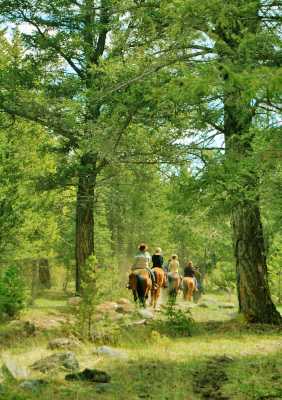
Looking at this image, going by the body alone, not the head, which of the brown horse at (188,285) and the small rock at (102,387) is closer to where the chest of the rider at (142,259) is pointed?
the brown horse

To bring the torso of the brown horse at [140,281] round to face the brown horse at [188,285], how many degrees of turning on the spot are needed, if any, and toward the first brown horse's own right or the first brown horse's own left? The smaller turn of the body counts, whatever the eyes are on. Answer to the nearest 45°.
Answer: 0° — it already faces it

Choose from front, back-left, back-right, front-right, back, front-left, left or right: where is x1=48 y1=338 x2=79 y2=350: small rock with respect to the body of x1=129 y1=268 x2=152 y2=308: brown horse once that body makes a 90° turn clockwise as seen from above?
right

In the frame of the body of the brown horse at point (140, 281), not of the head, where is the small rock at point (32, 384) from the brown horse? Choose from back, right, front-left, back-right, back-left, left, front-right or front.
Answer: back

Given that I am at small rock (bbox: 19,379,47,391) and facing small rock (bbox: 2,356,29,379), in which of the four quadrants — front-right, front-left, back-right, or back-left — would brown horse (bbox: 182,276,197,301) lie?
front-right

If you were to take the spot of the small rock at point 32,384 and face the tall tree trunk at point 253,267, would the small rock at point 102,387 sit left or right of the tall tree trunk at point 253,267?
right

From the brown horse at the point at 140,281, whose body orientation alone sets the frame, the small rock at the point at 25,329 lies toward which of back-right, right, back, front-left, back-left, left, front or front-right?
back-left

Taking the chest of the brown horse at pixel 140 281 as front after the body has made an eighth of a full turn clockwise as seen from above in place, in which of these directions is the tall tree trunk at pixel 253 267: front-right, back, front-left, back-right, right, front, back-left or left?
right

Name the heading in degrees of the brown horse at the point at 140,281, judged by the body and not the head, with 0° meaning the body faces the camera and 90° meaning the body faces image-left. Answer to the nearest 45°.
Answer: approximately 180°

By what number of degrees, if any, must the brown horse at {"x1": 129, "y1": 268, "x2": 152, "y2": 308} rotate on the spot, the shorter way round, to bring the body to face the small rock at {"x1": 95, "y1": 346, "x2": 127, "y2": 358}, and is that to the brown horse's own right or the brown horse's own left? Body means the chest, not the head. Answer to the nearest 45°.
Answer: approximately 180°

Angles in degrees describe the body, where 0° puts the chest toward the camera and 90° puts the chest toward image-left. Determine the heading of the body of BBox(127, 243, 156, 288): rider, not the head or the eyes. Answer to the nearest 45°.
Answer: approximately 180°

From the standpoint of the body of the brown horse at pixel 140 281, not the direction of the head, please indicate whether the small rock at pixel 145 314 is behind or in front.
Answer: behind

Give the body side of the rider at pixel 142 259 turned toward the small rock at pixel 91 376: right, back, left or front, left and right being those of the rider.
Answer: back

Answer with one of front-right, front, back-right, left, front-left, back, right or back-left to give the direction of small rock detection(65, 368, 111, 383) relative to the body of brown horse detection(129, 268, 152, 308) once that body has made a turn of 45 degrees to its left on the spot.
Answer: back-left

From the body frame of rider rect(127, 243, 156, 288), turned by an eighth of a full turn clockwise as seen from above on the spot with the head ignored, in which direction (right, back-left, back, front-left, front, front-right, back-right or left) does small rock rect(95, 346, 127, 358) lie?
back-right

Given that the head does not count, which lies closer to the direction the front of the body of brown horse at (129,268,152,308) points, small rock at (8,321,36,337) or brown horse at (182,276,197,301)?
the brown horse

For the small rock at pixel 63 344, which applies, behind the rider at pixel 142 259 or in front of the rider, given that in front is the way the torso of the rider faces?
behind

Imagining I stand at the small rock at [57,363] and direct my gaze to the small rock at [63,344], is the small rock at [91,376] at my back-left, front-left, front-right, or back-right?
back-right

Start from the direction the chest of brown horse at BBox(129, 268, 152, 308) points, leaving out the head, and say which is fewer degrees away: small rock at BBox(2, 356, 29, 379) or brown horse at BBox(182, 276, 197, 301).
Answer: the brown horse

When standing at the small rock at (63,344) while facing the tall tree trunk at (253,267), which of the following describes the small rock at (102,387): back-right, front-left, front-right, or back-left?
back-right
